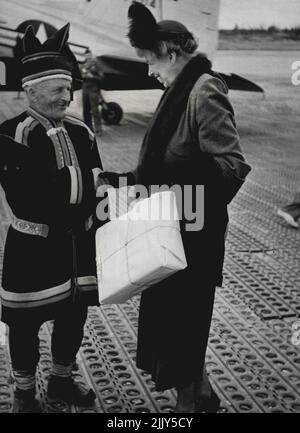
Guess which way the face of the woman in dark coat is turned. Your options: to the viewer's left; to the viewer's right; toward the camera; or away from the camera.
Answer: to the viewer's left

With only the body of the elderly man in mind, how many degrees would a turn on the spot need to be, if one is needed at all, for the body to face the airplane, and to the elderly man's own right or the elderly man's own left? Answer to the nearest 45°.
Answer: approximately 135° to the elderly man's own left

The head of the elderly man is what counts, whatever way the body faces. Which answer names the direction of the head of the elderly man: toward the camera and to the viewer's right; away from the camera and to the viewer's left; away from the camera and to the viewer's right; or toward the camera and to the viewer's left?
toward the camera and to the viewer's right

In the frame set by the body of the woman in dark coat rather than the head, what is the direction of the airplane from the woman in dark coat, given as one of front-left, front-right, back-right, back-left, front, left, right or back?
right

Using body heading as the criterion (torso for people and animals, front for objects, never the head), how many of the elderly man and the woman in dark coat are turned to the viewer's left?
1

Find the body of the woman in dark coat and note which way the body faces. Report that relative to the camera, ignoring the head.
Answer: to the viewer's left

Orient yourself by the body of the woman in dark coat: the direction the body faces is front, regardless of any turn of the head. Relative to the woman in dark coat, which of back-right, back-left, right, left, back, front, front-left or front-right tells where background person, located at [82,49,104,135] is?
right

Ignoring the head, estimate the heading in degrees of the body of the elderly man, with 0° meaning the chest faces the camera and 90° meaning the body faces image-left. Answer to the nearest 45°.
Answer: approximately 315°
